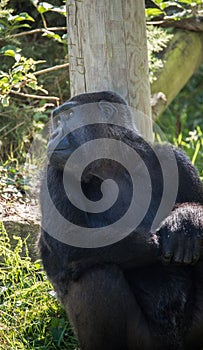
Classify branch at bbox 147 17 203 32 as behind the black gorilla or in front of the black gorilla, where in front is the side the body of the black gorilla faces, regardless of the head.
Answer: behind

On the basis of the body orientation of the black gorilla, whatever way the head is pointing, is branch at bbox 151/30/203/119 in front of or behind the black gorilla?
behind

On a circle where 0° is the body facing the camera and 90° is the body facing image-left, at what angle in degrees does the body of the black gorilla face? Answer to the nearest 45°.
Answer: approximately 45°
